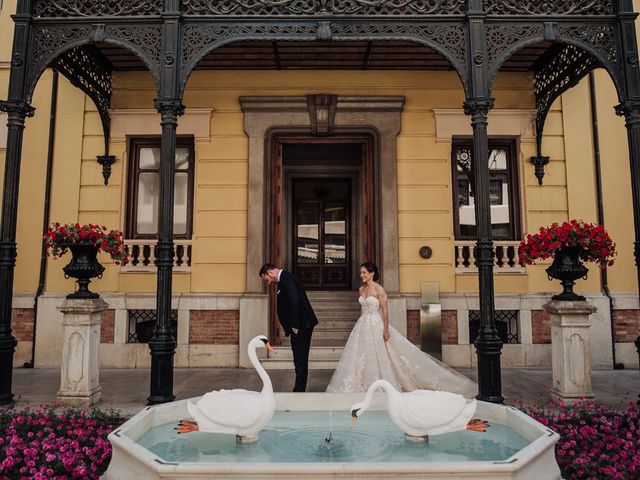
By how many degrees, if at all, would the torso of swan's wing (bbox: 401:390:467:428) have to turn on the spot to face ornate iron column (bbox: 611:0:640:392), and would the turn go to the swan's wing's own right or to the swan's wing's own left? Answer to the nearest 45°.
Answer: approximately 135° to the swan's wing's own right

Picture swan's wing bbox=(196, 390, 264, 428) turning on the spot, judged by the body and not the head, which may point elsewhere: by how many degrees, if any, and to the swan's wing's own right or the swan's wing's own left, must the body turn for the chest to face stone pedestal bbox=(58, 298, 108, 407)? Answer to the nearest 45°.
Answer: approximately 135° to the swan's wing's own left

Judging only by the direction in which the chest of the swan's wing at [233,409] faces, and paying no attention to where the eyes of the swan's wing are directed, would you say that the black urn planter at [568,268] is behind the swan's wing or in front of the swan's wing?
in front

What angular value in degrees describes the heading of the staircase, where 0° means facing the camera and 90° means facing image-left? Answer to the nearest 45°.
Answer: approximately 0°

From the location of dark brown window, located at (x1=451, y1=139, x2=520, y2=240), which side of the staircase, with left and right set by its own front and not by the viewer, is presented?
left

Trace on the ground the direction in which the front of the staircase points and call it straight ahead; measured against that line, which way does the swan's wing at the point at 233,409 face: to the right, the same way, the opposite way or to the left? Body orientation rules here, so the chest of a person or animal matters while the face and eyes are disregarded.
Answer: to the left

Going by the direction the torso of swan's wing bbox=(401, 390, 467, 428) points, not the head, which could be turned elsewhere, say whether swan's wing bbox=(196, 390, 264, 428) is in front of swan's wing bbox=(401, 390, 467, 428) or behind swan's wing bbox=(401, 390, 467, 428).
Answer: in front

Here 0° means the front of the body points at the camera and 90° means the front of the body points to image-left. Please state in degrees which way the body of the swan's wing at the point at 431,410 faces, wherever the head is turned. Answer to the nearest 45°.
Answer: approximately 90°

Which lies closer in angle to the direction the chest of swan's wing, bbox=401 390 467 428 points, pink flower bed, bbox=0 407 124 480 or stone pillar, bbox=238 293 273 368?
the pink flower bed

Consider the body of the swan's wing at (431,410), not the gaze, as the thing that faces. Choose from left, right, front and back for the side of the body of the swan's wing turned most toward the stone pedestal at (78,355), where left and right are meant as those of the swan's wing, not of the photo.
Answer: front

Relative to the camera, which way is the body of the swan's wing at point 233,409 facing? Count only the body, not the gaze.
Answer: to the viewer's right
